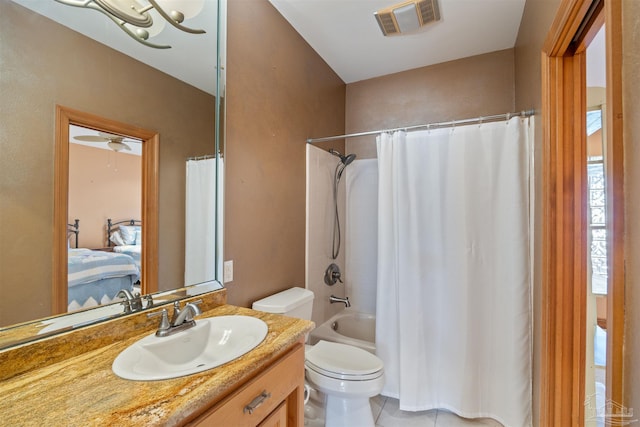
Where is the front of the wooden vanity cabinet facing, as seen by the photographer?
facing the viewer and to the right of the viewer

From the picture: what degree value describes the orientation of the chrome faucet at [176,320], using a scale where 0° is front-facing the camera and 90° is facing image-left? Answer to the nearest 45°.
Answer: approximately 315°

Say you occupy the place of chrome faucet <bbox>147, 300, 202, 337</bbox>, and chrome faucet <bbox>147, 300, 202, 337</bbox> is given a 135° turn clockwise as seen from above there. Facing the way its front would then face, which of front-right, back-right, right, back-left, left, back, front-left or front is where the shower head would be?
back-right

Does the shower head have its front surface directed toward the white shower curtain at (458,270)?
yes

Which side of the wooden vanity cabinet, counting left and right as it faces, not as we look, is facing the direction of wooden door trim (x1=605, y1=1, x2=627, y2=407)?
front

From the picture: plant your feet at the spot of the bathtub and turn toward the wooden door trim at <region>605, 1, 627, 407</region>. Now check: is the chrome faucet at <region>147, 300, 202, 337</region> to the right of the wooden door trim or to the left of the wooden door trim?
right

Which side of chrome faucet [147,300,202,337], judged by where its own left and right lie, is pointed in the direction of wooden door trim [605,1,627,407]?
front

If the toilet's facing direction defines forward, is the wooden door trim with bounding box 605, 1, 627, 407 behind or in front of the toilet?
in front
